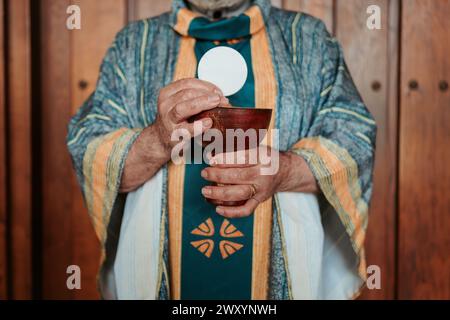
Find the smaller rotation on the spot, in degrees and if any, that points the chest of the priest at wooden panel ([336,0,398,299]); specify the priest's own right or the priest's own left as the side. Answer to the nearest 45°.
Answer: approximately 135° to the priest's own left

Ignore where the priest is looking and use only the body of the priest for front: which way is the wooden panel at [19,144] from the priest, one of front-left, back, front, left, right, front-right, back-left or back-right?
back-right

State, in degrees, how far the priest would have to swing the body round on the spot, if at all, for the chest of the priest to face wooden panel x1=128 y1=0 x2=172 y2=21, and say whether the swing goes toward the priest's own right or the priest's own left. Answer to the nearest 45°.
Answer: approximately 180°

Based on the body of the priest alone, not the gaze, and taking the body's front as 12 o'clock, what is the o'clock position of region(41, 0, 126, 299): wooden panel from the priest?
The wooden panel is roughly at 5 o'clock from the priest.

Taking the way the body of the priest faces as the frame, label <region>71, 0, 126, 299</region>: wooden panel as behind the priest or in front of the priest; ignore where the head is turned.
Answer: behind

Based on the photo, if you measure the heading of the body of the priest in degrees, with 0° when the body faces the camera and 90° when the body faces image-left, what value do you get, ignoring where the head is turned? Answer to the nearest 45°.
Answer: approximately 0°
